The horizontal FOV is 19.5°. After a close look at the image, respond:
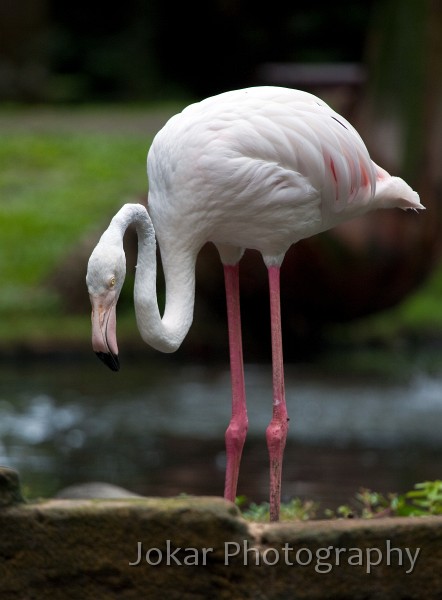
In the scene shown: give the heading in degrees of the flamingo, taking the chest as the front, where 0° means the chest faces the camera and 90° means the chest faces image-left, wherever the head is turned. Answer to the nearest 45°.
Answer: approximately 90°
